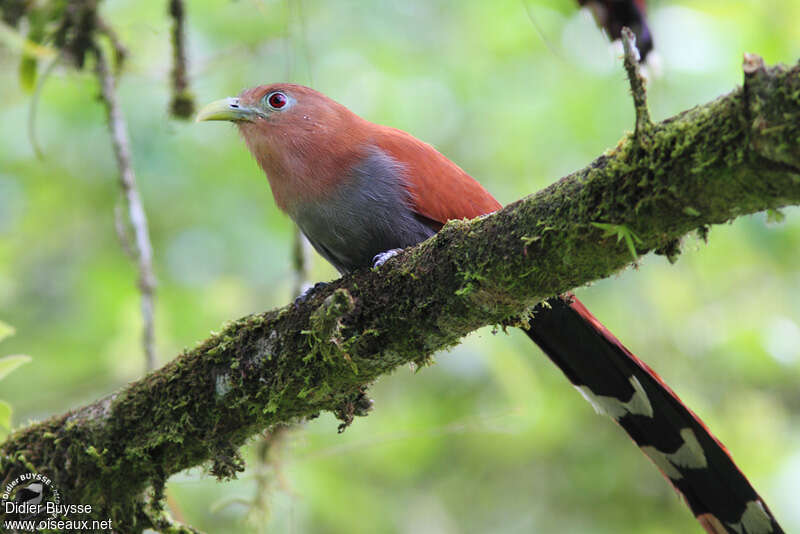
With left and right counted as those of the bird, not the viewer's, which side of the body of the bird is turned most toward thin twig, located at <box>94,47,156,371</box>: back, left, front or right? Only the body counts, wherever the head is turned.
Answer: front

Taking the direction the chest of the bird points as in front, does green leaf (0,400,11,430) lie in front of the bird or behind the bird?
in front

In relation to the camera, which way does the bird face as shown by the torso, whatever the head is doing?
to the viewer's left

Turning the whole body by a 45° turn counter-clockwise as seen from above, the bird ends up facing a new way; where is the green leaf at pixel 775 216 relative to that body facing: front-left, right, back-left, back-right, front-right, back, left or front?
left
